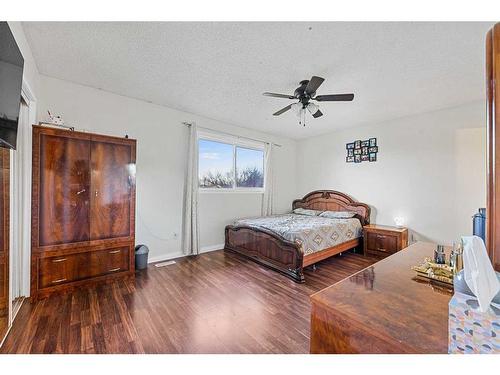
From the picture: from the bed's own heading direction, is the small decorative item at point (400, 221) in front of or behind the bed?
behind

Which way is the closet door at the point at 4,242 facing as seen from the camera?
to the viewer's right

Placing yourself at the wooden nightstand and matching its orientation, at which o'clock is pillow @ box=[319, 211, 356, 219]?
The pillow is roughly at 2 o'clock from the wooden nightstand.

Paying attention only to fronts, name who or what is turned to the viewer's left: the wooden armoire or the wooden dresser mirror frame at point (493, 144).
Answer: the wooden dresser mirror frame

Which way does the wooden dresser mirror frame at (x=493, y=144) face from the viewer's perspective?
to the viewer's left

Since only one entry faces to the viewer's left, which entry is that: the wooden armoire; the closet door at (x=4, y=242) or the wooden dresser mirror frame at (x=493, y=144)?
the wooden dresser mirror frame at (x=493, y=144)

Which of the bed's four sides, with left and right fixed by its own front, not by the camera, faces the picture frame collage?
back

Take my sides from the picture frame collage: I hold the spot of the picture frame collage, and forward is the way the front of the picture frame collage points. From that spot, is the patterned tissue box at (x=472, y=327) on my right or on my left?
on my left

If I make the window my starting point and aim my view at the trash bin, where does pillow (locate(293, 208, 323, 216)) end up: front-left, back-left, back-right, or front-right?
back-left

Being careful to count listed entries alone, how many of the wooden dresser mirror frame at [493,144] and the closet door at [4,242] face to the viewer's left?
1
